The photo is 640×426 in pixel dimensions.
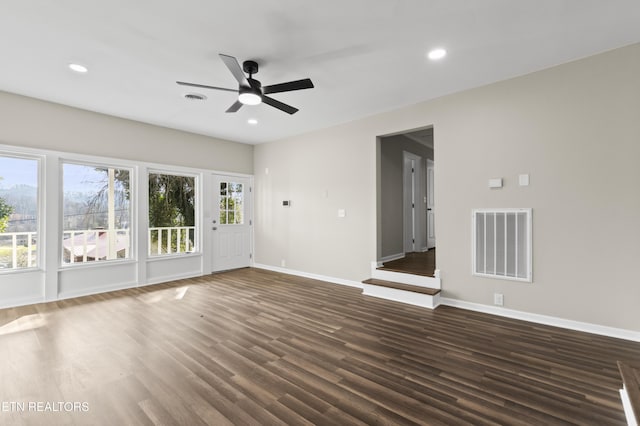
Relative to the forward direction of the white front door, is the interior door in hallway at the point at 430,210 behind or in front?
in front

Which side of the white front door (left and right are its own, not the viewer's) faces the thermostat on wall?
front

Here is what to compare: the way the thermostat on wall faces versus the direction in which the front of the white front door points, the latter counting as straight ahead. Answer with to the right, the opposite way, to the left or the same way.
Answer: to the right

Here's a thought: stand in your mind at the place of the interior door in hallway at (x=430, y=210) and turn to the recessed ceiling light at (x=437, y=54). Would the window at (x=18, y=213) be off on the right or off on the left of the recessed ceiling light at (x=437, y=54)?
right

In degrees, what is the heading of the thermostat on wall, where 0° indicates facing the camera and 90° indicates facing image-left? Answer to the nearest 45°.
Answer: approximately 0°

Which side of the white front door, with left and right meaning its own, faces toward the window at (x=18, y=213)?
right

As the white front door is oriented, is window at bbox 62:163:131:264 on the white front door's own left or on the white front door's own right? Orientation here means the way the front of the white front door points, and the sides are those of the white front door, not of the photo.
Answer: on the white front door's own right

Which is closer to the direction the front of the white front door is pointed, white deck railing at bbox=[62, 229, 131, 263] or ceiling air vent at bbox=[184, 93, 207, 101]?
the ceiling air vent

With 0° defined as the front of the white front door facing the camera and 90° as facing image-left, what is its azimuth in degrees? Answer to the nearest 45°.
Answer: approximately 315°
